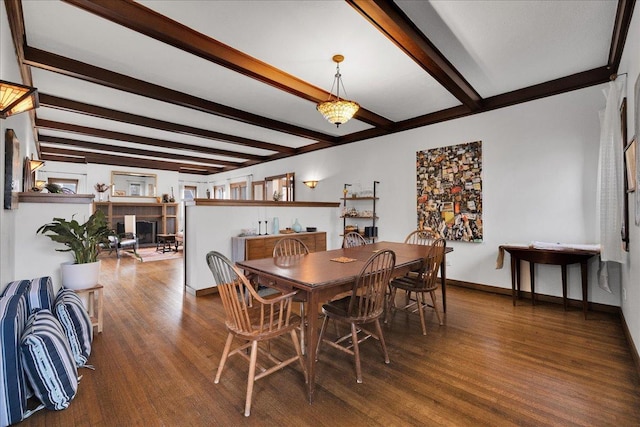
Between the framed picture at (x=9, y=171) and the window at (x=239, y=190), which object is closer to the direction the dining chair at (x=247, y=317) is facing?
the window

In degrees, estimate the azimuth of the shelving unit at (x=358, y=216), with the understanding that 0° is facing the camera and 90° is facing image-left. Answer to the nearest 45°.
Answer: approximately 45°

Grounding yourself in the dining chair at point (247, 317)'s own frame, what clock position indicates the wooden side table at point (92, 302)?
The wooden side table is roughly at 9 o'clock from the dining chair.

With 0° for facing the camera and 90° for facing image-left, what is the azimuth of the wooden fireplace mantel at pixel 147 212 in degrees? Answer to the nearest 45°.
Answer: approximately 0°

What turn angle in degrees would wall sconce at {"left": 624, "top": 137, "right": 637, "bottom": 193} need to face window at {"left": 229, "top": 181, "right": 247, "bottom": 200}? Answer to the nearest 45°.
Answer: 0° — it already faces it

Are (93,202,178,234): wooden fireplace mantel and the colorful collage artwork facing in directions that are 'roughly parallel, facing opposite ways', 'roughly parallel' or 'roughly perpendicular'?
roughly perpendicular

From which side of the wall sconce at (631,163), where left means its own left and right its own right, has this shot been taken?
left

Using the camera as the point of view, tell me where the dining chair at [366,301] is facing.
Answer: facing away from the viewer and to the left of the viewer

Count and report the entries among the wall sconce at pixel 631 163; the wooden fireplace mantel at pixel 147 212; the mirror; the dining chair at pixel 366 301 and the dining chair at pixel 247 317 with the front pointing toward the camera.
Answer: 2

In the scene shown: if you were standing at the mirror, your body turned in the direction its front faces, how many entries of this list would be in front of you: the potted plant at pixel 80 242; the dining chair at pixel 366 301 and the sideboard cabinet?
3

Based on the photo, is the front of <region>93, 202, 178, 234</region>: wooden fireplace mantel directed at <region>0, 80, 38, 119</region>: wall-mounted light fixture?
yes

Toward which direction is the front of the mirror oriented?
toward the camera

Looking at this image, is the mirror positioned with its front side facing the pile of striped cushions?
yes

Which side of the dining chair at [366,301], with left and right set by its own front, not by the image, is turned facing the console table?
right

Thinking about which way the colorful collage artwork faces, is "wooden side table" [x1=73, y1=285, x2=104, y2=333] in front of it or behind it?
in front
